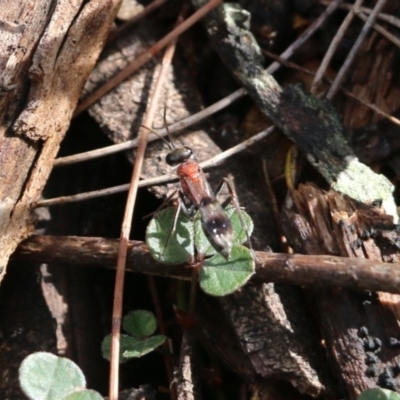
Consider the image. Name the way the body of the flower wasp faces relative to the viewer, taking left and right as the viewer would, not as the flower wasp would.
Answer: facing away from the viewer and to the left of the viewer

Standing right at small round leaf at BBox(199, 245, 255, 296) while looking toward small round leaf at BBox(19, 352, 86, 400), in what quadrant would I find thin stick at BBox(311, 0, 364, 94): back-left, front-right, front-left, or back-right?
back-right
